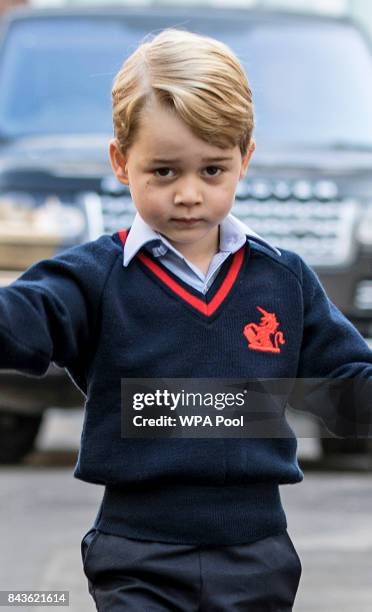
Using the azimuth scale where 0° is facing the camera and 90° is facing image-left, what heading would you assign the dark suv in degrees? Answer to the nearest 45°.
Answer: approximately 0°

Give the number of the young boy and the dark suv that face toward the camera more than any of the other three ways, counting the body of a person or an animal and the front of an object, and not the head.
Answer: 2

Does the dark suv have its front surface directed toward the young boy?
yes

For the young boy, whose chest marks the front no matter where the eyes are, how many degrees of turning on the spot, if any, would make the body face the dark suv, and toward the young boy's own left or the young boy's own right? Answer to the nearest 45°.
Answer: approximately 180°
